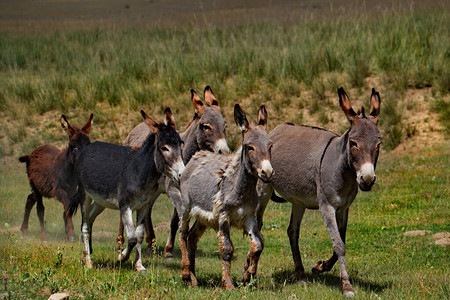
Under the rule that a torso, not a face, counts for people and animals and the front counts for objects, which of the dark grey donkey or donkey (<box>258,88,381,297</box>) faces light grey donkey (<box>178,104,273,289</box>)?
the dark grey donkey

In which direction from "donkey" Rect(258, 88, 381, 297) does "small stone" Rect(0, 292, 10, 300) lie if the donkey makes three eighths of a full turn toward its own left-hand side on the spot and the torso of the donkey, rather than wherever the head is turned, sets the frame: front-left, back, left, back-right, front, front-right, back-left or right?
back-left

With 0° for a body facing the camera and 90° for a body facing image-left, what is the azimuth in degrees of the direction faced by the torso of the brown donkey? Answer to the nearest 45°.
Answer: approximately 315°

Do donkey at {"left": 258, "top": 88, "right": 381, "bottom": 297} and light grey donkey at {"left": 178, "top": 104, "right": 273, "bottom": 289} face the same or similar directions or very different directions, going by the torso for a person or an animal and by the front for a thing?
same or similar directions

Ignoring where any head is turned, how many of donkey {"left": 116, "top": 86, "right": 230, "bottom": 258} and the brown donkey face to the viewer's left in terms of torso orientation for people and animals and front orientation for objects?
0

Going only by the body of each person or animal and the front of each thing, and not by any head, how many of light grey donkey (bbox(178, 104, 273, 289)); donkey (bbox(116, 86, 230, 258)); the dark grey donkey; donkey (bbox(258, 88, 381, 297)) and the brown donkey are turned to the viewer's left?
0

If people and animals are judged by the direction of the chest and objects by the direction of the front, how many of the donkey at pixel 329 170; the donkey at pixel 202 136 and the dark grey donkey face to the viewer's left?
0

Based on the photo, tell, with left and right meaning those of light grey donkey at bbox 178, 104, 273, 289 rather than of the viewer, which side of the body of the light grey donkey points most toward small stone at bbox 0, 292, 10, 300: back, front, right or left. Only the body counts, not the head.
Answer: right

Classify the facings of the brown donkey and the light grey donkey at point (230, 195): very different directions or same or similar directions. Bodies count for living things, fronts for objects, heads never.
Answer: same or similar directions

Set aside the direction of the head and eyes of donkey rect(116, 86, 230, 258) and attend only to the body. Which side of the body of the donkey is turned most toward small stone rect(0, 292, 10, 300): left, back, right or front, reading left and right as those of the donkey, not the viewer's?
right

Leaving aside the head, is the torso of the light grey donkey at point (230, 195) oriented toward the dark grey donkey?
no

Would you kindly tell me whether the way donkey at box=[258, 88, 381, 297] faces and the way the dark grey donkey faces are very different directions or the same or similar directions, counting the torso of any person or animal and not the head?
same or similar directions

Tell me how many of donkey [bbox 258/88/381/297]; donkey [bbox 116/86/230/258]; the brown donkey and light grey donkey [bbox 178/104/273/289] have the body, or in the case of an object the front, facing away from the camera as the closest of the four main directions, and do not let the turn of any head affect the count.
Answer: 0

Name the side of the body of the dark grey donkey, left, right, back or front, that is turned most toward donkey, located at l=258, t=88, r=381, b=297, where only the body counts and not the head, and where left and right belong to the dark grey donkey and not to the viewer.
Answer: front

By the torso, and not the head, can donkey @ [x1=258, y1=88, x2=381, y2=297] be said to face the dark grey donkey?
no

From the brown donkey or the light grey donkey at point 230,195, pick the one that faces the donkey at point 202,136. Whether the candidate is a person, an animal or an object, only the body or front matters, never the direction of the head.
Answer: the brown donkey

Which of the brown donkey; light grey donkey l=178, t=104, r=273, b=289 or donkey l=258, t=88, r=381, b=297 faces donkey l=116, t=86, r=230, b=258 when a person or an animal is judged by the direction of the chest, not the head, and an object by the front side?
the brown donkey

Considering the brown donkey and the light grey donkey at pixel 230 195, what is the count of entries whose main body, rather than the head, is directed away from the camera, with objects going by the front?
0

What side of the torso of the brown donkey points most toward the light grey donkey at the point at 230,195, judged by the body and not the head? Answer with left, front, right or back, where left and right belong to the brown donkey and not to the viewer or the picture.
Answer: front

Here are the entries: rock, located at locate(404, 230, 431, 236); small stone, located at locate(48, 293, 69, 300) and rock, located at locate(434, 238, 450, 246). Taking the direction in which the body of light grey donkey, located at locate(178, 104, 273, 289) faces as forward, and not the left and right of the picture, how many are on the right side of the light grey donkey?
1

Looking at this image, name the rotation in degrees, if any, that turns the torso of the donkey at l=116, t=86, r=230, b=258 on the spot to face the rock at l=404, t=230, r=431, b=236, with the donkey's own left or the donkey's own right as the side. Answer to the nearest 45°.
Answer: approximately 45° to the donkey's own left
